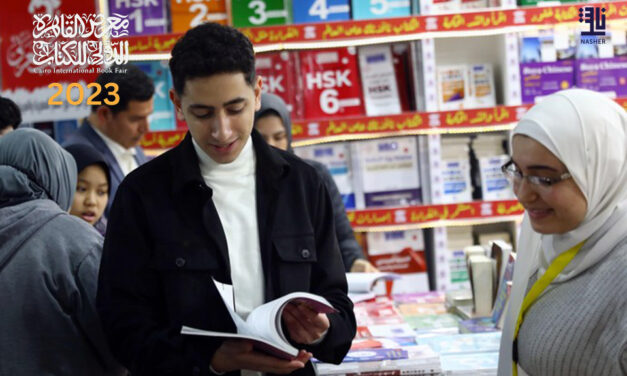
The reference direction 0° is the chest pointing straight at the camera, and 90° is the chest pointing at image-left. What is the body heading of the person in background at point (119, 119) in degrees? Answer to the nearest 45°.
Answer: approximately 315°

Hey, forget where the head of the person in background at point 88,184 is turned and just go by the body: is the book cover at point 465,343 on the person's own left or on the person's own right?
on the person's own left

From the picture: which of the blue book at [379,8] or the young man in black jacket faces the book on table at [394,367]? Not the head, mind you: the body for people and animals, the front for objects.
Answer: the blue book

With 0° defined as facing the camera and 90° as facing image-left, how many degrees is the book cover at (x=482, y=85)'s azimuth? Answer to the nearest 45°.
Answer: approximately 0°

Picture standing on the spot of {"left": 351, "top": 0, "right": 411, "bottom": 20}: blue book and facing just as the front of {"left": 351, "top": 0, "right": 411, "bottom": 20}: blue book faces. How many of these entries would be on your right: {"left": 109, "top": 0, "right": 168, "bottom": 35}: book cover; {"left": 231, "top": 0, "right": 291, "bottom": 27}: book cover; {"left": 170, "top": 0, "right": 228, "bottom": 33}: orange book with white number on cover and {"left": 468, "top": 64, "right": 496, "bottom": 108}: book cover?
3

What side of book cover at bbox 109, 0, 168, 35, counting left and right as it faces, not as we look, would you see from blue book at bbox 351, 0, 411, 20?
left

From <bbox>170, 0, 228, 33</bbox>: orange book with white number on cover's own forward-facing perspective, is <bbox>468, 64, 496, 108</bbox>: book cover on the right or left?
on its left

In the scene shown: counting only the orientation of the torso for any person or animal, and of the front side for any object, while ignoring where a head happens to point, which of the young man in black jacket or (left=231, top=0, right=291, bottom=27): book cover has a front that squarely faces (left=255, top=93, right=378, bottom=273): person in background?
the book cover

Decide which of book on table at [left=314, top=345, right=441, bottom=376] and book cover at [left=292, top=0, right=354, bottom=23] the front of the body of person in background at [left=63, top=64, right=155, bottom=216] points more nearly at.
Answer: the book on table
